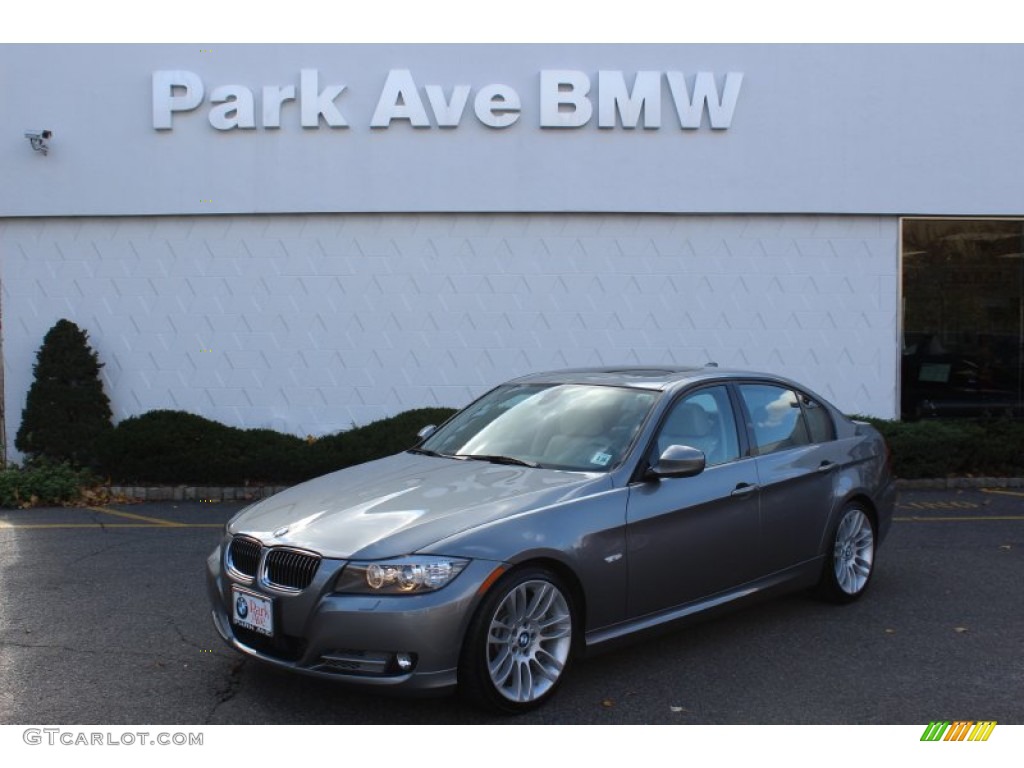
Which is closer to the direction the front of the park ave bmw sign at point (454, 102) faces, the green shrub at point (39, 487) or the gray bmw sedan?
the gray bmw sedan

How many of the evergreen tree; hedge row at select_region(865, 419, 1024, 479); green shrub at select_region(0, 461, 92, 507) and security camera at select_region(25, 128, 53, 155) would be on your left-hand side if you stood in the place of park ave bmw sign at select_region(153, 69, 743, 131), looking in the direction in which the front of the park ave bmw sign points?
1

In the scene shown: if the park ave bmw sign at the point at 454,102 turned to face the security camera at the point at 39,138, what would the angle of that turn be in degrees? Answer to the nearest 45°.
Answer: approximately 90° to its right

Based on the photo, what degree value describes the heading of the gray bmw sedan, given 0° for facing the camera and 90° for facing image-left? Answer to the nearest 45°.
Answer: approximately 45°

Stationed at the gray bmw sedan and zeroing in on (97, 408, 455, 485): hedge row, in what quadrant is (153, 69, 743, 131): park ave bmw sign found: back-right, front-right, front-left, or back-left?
front-right

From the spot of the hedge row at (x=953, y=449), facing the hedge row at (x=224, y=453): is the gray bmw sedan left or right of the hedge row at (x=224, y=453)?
left

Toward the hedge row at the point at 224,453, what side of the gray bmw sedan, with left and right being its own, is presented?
right

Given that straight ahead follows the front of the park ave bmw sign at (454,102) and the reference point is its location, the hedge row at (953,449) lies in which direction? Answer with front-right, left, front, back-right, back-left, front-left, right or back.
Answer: left

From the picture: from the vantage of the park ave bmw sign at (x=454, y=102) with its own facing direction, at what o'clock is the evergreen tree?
The evergreen tree is roughly at 3 o'clock from the park ave bmw sign.

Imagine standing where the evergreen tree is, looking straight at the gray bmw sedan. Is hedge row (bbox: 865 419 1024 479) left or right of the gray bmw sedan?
left

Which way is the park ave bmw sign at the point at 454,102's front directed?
toward the camera

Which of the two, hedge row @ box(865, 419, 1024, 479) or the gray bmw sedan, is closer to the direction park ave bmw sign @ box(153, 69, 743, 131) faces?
the gray bmw sedan

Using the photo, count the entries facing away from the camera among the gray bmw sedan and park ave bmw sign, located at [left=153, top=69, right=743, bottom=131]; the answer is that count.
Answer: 0

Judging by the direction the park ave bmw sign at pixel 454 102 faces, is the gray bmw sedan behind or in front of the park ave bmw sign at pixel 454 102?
in front

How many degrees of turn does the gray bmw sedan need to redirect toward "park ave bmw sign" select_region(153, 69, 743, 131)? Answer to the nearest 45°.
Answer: approximately 135° to its right

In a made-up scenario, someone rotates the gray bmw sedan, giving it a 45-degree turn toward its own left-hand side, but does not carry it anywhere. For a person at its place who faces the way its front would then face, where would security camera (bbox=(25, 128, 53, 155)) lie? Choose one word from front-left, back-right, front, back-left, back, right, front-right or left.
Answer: back-right
